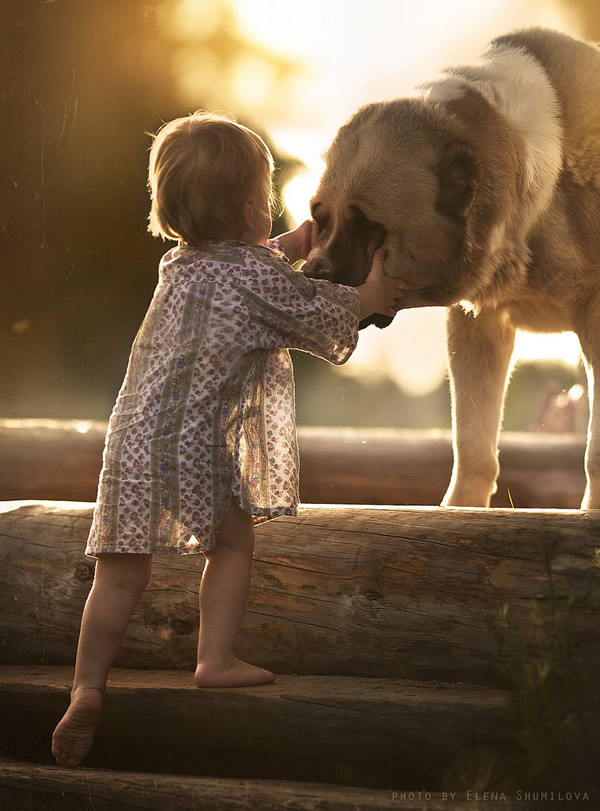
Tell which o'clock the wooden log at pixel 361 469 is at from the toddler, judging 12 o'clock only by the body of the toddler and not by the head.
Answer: The wooden log is roughly at 11 o'clock from the toddler.

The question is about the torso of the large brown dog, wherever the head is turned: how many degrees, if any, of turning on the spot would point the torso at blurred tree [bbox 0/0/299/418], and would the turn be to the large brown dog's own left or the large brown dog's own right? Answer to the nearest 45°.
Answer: approximately 90° to the large brown dog's own right

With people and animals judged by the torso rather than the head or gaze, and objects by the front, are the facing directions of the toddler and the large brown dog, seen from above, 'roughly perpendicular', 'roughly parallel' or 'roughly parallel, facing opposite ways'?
roughly parallel, facing opposite ways

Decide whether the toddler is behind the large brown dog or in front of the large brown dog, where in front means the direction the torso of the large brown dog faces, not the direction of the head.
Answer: in front

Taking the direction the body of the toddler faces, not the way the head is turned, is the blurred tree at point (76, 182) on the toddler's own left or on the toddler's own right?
on the toddler's own left

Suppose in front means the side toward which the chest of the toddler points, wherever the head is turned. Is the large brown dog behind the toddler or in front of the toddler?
in front

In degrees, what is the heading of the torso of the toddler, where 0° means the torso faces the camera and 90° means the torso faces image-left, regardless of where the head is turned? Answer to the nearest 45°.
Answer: approximately 225°

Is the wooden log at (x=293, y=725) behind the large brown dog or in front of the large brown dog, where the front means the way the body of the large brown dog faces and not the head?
in front

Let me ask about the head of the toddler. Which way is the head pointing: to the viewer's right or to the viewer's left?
to the viewer's right
